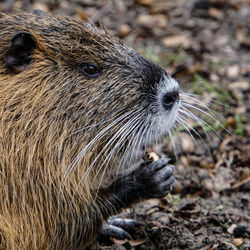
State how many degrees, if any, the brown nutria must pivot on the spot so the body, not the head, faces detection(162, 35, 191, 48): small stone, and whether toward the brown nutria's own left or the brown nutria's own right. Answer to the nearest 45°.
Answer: approximately 90° to the brown nutria's own left

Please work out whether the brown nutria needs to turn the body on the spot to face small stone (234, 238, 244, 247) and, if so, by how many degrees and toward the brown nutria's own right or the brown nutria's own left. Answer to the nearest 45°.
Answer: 0° — it already faces it

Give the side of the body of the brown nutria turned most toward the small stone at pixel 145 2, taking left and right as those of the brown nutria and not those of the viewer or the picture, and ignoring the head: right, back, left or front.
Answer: left

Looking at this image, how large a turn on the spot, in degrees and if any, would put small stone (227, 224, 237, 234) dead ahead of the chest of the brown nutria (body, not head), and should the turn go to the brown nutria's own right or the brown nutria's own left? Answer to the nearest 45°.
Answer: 0° — it already faces it

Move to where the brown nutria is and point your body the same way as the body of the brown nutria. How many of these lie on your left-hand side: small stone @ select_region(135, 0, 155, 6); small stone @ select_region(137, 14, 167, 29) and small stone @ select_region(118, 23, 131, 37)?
3

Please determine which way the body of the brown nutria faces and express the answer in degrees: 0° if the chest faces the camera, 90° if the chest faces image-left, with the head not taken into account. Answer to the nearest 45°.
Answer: approximately 270°

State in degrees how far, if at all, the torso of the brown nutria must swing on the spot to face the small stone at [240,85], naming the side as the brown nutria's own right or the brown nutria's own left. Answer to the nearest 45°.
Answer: approximately 45° to the brown nutria's own left

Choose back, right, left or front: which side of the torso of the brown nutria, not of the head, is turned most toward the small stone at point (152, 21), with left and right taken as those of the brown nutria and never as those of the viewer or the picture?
left
